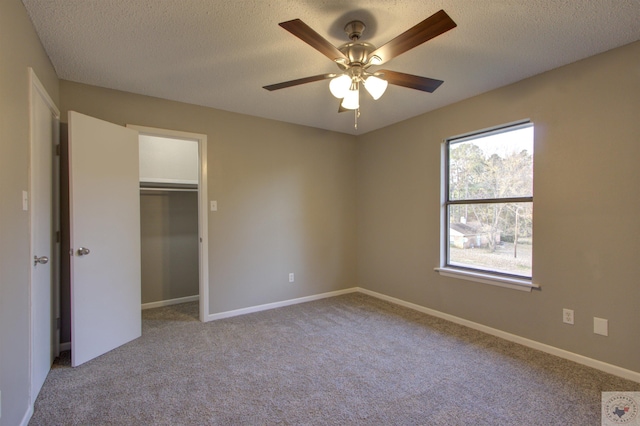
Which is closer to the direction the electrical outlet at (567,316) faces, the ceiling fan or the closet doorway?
the ceiling fan

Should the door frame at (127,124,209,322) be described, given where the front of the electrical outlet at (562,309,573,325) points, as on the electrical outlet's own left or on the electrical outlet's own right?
on the electrical outlet's own right

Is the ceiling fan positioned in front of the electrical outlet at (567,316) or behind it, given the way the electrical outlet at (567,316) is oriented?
in front

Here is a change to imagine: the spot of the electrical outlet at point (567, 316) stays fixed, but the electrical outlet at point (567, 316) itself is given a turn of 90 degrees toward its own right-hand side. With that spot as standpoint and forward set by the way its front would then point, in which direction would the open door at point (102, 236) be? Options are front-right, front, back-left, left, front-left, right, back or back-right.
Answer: front-left

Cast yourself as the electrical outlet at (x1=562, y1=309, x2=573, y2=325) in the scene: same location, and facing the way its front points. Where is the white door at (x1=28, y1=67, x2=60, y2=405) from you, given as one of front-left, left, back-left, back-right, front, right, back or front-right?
front-right
